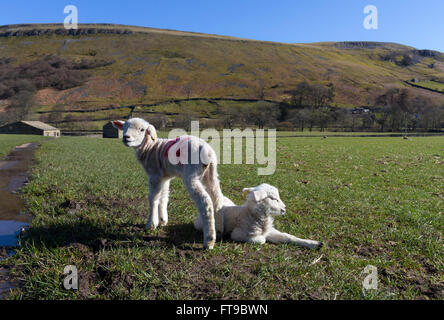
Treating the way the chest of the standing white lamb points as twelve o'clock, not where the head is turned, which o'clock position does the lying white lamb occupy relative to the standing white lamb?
The lying white lamb is roughly at 5 o'clock from the standing white lamb.

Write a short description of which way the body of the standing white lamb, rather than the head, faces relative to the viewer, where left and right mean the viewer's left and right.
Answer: facing away from the viewer and to the left of the viewer
